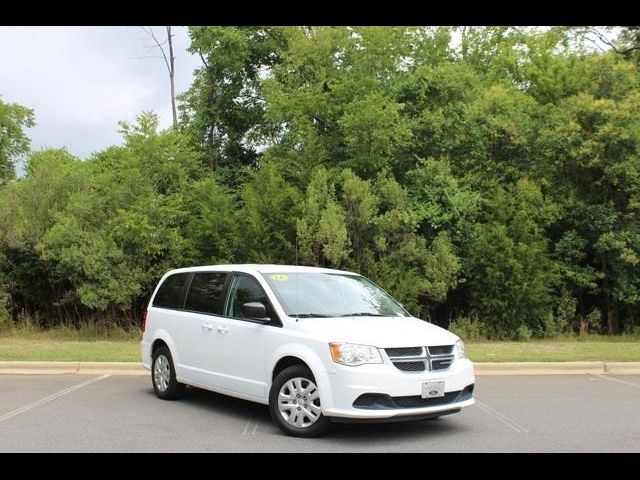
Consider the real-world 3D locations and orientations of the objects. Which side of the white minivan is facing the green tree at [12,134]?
back

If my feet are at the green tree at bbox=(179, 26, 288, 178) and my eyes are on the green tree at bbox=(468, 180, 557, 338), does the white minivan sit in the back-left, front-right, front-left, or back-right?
front-right

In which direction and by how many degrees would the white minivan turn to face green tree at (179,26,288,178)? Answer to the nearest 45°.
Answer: approximately 135° to its left

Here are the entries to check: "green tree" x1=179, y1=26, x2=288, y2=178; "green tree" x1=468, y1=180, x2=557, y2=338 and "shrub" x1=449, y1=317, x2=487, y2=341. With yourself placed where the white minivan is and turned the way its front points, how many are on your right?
0

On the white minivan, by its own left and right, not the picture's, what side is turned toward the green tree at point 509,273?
left

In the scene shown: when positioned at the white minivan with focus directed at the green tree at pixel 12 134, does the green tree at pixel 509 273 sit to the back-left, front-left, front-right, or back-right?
front-right

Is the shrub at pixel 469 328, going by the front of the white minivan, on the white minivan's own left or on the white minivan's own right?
on the white minivan's own left

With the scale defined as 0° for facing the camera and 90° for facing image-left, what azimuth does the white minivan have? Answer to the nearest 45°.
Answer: approximately 315°

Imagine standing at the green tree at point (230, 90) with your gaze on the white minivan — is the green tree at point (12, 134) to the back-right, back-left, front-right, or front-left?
back-right
